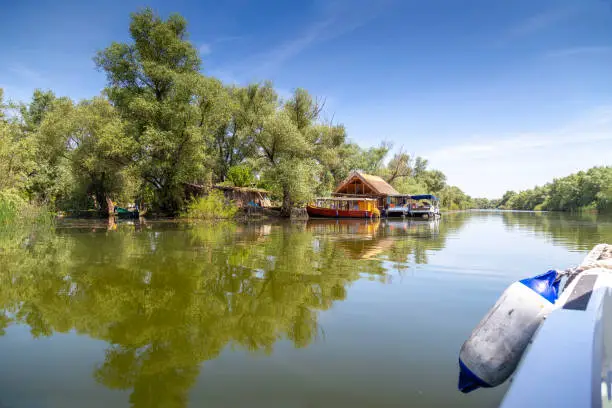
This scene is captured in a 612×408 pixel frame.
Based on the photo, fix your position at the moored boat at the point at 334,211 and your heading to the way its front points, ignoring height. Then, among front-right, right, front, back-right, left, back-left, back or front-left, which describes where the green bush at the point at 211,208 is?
front-left

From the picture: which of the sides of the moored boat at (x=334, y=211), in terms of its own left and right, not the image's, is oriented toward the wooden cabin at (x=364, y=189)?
right

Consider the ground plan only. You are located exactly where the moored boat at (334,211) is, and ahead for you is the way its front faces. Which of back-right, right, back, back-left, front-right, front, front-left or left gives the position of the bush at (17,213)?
front-left

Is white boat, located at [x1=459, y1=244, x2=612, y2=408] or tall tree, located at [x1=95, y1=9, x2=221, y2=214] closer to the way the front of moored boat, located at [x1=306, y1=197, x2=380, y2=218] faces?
the tall tree

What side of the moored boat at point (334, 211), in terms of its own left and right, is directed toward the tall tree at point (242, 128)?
front

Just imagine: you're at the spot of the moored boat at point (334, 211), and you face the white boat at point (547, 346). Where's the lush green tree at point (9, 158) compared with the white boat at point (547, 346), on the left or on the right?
right

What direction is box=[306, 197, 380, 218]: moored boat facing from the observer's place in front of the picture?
facing to the left of the viewer
